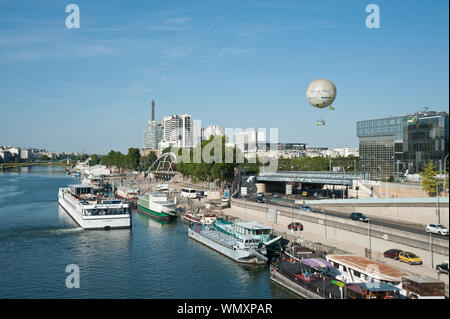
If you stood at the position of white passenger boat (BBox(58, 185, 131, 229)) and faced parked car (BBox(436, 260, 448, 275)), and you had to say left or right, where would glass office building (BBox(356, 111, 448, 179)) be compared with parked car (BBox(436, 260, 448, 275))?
left

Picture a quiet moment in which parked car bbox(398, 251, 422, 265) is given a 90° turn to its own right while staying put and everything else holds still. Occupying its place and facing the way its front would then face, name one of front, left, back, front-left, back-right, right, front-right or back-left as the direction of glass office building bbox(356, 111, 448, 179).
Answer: back-right

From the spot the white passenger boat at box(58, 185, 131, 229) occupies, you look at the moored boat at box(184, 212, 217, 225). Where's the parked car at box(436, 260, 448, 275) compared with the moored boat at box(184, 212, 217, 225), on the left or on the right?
right

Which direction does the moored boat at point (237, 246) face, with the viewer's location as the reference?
facing away from the viewer and to the left of the viewer

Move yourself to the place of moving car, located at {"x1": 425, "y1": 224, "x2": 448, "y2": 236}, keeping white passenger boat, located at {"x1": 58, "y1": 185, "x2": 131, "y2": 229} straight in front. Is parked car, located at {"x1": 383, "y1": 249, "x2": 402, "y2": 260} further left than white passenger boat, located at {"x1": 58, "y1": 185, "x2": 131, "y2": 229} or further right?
left

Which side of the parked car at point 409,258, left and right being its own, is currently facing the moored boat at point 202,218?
back

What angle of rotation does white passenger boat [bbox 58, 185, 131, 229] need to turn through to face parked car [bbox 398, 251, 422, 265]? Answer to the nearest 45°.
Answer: approximately 180°

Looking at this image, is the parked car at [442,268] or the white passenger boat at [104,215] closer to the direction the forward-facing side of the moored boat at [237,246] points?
the white passenger boat

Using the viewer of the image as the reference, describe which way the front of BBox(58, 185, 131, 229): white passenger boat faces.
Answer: facing away from the viewer and to the left of the viewer

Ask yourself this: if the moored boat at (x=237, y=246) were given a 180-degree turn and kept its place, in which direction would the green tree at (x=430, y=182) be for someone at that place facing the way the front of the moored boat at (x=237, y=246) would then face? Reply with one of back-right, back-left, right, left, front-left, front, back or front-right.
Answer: front-left

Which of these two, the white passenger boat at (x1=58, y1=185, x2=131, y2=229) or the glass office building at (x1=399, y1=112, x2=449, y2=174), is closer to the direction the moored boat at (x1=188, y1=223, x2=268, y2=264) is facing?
the white passenger boat

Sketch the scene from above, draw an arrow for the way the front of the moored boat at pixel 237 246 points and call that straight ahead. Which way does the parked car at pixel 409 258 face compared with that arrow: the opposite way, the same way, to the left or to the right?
the opposite way
